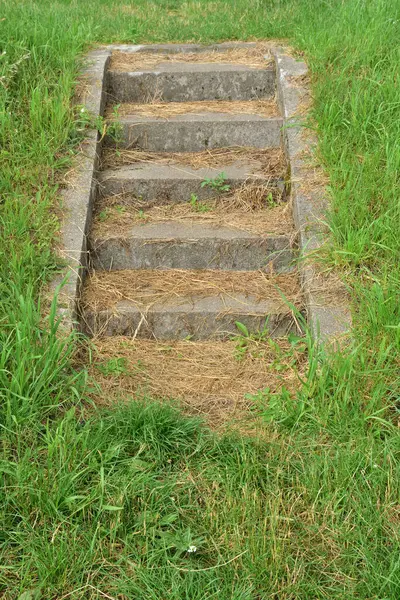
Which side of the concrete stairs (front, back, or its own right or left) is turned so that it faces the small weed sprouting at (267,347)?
front

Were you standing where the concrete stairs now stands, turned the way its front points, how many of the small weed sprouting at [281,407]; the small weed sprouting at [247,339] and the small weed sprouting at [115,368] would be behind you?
0

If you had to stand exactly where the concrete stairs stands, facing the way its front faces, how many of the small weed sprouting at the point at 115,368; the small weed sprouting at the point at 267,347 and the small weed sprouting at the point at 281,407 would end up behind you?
0

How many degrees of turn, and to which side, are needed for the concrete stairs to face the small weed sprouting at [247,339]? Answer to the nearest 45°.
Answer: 0° — it already faces it

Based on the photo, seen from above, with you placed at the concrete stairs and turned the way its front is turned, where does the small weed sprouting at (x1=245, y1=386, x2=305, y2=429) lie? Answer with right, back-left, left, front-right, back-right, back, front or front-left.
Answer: front

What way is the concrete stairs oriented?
toward the camera

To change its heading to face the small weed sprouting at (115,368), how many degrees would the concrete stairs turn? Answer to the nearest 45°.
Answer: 0° — it already faces it

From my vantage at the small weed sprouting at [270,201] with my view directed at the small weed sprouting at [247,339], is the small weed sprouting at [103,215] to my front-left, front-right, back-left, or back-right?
front-right
